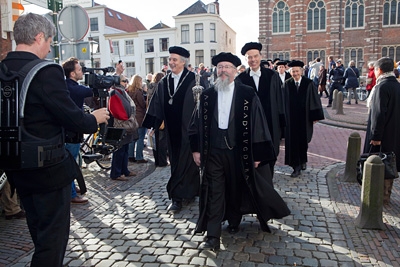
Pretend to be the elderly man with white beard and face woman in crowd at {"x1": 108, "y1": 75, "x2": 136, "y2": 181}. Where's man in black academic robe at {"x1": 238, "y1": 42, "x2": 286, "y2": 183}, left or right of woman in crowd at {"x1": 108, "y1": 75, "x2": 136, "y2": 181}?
right

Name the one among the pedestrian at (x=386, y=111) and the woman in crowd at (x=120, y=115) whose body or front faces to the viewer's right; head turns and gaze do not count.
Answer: the woman in crowd

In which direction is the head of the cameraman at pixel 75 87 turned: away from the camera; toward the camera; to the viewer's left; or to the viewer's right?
to the viewer's right

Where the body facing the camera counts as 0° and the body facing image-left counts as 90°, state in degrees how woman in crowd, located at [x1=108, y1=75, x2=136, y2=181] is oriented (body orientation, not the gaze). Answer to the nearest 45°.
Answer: approximately 270°

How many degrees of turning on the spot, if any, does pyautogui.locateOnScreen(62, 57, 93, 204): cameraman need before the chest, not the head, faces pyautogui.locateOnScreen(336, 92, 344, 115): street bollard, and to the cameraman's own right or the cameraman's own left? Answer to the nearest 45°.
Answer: approximately 45° to the cameraman's own left

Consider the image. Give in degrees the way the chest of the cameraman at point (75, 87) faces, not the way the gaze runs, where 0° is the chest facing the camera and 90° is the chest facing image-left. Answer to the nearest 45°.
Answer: approximately 270°

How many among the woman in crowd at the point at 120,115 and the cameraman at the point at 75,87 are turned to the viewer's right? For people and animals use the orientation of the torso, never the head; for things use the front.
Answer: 2

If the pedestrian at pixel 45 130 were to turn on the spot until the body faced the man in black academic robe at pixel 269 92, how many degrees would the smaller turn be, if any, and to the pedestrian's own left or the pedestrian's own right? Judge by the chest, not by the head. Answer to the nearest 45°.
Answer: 0° — they already face them

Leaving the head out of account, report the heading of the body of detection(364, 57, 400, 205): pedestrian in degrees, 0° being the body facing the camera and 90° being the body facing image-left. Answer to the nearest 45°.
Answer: approximately 135°

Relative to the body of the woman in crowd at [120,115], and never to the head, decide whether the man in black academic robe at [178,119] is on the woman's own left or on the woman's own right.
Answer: on the woman's own right
